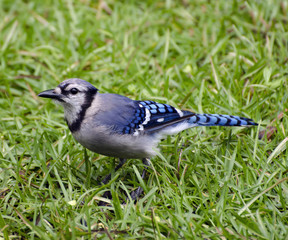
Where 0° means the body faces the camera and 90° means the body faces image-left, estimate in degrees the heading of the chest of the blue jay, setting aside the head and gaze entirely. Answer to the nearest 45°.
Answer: approximately 90°
